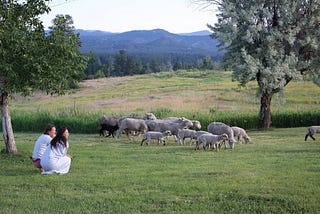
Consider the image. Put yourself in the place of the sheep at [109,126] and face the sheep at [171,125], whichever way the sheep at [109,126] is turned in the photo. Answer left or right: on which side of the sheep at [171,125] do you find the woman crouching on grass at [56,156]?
right

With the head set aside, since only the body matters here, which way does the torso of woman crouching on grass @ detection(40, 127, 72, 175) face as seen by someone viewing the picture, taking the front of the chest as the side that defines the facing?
to the viewer's right

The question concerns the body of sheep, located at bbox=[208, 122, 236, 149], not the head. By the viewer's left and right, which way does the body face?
facing to the right of the viewer

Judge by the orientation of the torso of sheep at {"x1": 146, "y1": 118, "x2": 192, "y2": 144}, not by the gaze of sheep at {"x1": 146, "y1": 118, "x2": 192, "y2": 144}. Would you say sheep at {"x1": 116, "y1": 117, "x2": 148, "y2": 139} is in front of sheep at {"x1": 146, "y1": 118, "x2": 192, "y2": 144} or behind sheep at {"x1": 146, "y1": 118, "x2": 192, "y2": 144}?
behind
